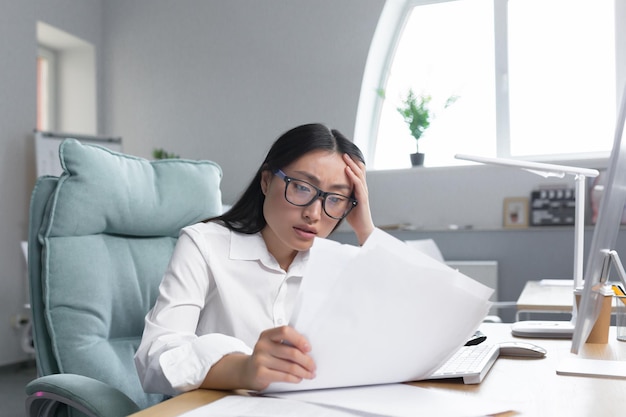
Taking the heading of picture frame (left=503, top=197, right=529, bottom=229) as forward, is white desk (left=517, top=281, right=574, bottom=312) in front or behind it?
in front

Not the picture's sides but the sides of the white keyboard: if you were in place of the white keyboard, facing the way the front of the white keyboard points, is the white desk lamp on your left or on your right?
on your right

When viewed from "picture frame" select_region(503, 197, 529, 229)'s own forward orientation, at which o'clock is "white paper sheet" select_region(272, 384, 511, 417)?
The white paper sheet is roughly at 12 o'clock from the picture frame.

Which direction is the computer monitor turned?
to the viewer's left

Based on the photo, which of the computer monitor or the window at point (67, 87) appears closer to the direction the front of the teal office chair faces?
the computer monitor

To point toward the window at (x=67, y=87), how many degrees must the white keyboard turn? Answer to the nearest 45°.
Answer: approximately 45° to its right

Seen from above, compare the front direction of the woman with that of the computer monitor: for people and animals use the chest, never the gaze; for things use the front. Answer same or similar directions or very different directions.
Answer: very different directions

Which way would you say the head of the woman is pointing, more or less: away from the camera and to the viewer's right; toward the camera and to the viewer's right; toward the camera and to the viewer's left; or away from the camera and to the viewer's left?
toward the camera and to the viewer's right

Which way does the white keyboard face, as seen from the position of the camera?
facing to the left of the viewer

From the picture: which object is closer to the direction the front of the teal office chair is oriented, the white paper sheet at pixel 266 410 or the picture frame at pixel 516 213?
the white paper sheet
